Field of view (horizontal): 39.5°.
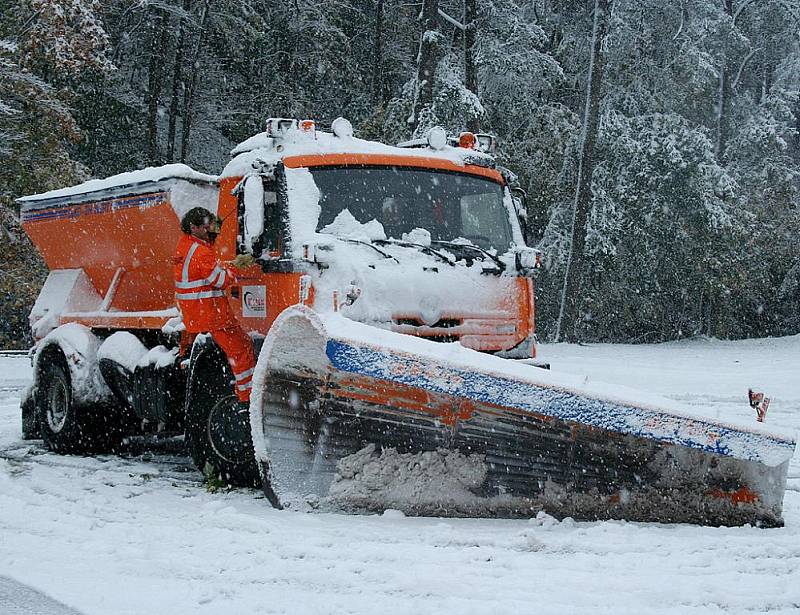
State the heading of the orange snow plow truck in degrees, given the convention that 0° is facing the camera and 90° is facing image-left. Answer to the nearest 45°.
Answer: approximately 315°
